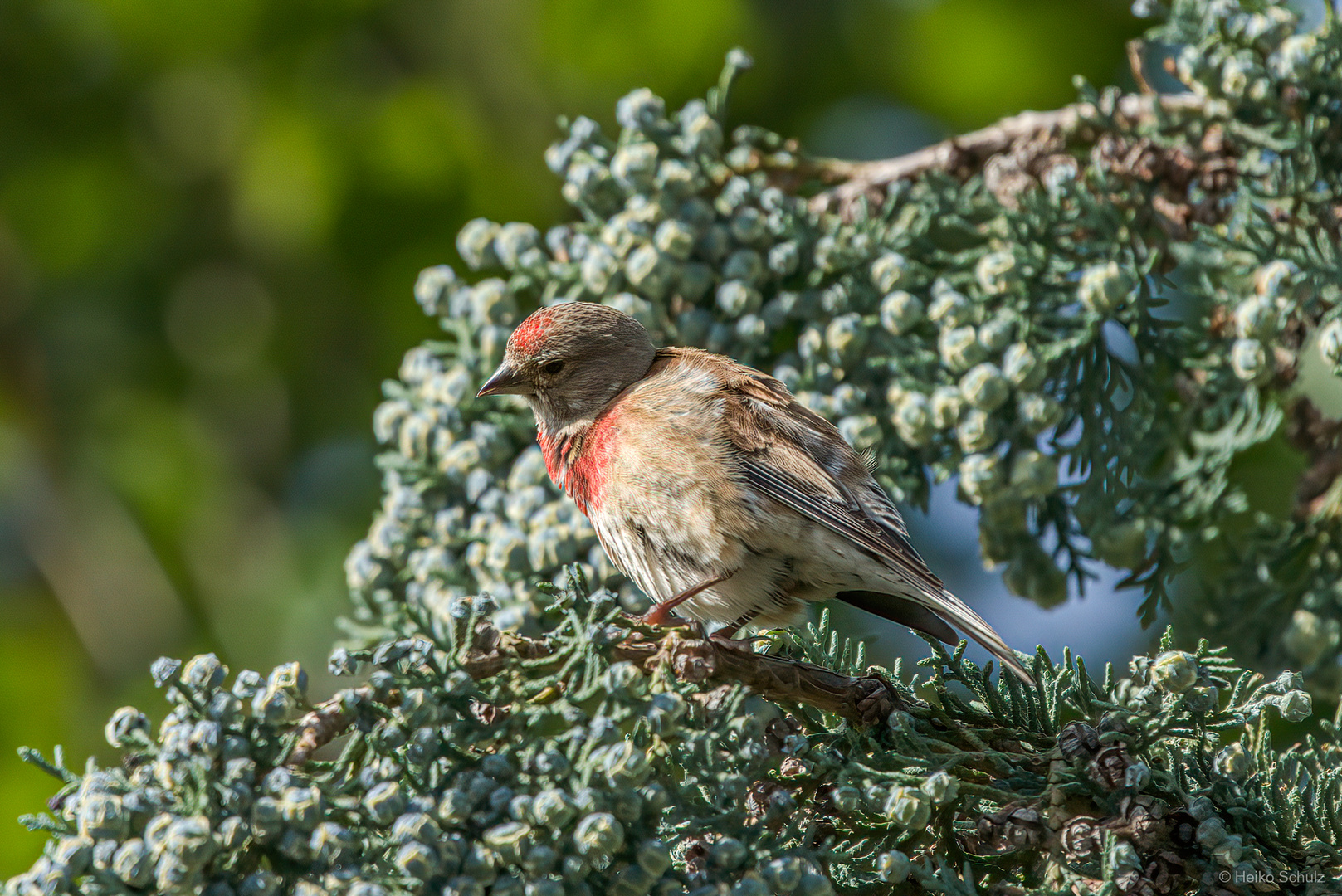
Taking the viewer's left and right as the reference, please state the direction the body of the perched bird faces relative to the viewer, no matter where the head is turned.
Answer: facing to the left of the viewer
